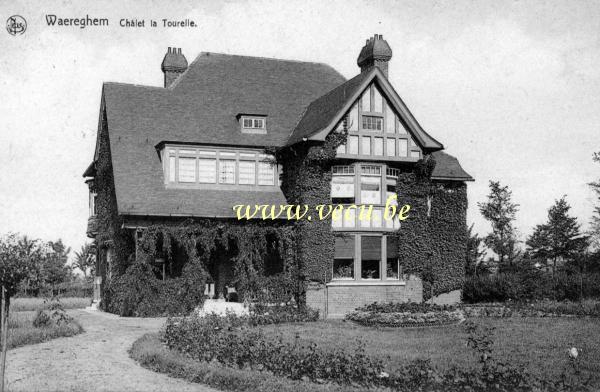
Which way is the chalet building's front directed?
toward the camera

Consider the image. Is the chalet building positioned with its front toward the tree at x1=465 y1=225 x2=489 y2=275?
no

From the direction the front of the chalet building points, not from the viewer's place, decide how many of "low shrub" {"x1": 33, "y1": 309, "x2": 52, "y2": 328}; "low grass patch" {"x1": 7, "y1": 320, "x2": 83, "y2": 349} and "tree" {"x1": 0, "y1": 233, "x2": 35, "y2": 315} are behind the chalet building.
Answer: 0

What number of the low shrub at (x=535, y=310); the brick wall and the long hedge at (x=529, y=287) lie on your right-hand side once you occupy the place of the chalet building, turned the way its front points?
0

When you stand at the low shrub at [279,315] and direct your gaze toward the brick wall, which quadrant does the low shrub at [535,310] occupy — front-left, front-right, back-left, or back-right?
front-right

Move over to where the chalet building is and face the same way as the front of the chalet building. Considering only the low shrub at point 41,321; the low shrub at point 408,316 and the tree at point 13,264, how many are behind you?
0

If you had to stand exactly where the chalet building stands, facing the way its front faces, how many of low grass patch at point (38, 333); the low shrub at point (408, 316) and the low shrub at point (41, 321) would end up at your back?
0

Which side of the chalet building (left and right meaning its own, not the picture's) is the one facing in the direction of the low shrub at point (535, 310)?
left

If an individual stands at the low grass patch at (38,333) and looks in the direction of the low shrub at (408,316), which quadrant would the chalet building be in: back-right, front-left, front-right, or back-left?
front-left

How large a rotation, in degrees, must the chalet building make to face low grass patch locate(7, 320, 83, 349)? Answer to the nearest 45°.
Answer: approximately 45° to its right

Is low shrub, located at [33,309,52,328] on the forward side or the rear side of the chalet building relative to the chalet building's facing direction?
on the forward side

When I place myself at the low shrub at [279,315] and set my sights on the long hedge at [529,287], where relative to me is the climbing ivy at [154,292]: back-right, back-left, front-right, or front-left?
back-left

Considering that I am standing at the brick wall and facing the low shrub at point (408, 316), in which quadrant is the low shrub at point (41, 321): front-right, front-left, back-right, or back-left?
front-right

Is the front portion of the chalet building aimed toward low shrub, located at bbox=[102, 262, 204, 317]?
no

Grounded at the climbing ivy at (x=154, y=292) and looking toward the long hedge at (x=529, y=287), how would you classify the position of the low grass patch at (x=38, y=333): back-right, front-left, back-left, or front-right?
back-right

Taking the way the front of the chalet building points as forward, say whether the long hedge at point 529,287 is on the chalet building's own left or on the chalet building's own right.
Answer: on the chalet building's own left
